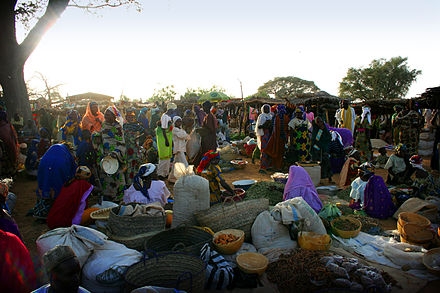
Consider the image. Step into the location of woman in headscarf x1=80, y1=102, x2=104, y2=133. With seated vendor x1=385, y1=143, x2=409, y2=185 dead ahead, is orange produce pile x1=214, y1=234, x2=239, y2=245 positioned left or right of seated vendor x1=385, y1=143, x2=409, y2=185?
right

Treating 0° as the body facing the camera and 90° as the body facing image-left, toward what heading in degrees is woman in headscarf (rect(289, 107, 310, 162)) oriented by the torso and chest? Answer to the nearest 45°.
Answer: approximately 0°

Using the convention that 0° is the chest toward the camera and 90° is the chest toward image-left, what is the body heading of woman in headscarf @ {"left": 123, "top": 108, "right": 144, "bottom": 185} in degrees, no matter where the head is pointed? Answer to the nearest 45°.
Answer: approximately 315°

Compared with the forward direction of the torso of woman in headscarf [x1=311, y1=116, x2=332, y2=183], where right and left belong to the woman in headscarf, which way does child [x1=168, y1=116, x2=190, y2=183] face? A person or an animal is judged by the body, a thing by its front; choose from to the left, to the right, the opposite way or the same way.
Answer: the opposite way

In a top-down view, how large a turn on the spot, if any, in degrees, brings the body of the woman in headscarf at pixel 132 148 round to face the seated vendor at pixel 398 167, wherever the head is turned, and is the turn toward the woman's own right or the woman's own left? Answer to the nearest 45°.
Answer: approximately 45° to the woman's own left
